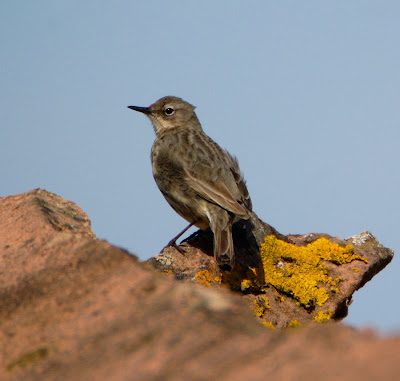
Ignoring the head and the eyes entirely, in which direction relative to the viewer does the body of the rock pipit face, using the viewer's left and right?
facing away from the viewer and to the left of the viewer
